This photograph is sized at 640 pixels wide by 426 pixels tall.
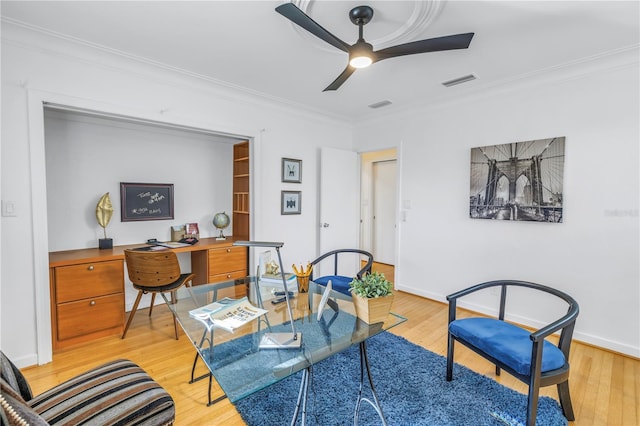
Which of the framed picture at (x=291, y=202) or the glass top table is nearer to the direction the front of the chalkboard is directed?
the glass top table

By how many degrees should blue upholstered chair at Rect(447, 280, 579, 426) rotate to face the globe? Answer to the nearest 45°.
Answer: approximately 45° to its right

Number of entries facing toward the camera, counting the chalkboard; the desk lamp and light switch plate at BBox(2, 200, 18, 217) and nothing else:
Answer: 2

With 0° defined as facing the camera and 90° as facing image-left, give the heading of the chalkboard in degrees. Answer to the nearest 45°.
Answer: approximately 0°
